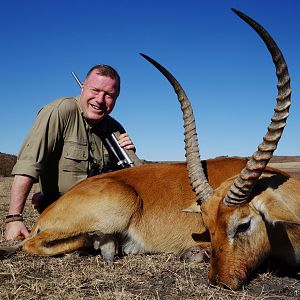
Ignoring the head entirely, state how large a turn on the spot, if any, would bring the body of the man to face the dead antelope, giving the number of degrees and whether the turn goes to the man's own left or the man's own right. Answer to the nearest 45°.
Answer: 0° — they already face it

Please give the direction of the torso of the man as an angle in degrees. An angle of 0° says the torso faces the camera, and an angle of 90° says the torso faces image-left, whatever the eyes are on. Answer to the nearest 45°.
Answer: approximately 315°

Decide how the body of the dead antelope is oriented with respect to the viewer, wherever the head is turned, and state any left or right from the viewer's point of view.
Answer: facing to the right of the viewer
